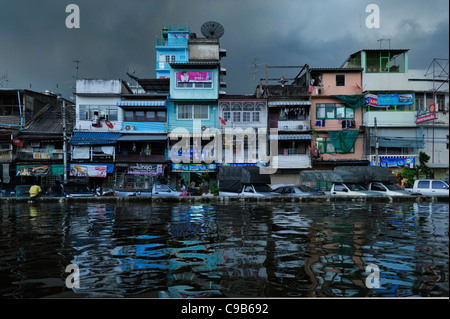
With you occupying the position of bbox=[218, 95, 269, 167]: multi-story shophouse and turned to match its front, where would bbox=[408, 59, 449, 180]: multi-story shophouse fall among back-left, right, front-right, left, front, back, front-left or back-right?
left

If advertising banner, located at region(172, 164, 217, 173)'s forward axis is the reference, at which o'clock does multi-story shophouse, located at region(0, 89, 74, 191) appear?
The multi-story shophouse is roughly at 3 o'clock from the advertising banner.

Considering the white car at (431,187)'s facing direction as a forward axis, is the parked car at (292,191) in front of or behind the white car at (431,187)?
behind

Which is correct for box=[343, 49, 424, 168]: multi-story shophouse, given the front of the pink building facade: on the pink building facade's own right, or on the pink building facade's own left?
on the pink building facade's own left

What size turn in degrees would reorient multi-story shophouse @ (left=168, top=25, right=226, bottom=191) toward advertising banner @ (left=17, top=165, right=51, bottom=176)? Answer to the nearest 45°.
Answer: approximately 90° to its right

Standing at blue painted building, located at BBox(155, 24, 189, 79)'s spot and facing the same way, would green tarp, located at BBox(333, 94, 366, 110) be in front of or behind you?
in front

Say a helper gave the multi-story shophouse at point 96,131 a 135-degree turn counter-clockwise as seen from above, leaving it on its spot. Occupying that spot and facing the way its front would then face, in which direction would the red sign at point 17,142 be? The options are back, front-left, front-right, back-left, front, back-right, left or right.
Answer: back-left

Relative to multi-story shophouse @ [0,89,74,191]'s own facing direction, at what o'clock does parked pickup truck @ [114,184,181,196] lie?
The parked pickup truck is roughly at 11 o'clock from the multi-story shophouse.
